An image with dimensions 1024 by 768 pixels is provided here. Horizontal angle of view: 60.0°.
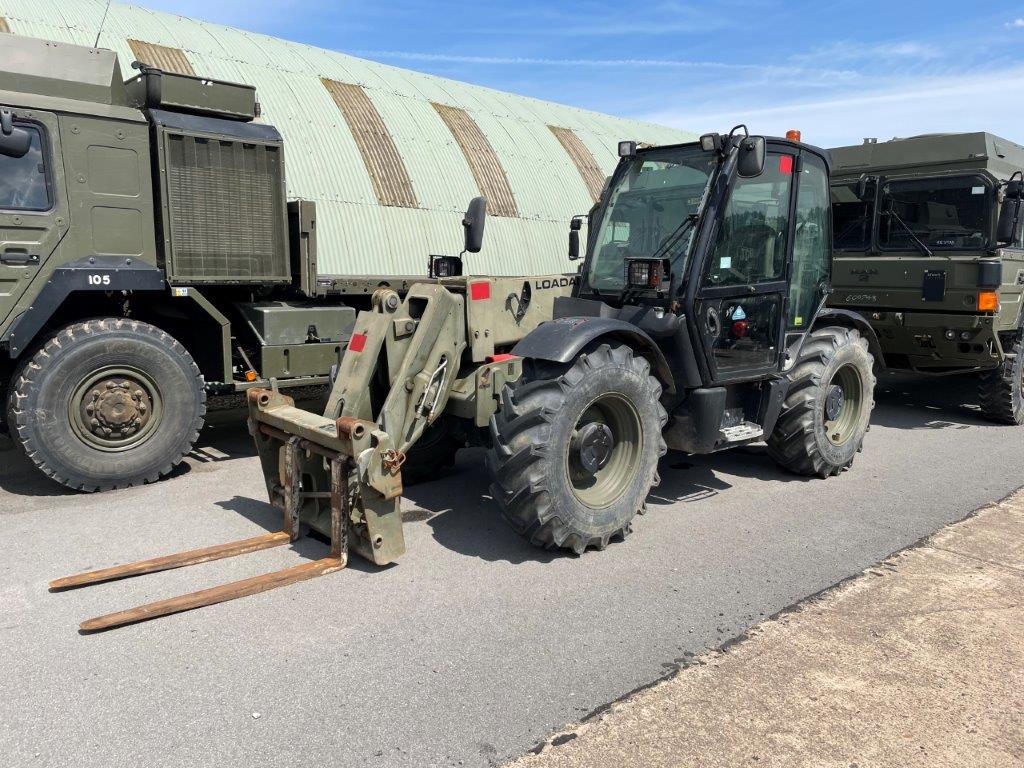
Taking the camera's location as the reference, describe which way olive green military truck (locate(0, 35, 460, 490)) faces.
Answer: facing to the left of the viewer

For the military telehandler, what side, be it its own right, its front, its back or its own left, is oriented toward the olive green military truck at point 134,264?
right

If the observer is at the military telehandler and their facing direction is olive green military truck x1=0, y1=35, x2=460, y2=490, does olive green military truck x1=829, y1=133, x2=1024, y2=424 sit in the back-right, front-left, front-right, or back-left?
back-right

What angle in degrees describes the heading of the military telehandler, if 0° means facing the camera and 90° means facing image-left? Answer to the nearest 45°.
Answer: approximately 45°

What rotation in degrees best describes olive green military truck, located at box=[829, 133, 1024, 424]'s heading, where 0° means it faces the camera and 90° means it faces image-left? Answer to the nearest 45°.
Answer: approximately 45°

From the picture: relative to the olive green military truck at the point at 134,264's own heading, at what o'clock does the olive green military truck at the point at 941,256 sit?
the olive green military truck at the point at 941,256 is roughly at 6 o'clock from the olive green military truck at the point at 134,264.

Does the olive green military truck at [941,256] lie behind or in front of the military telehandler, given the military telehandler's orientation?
behind
